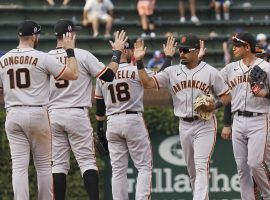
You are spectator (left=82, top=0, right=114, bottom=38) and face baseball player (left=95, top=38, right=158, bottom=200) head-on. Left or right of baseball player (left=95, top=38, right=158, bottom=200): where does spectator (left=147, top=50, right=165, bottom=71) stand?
left

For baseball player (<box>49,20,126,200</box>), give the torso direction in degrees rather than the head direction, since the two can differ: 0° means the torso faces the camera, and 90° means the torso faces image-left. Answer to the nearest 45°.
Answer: approximately 225°

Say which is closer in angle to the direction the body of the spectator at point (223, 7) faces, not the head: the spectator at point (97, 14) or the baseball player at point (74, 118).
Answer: the baseball player

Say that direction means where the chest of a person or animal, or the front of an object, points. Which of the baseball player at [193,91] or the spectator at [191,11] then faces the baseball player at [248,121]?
the spectator

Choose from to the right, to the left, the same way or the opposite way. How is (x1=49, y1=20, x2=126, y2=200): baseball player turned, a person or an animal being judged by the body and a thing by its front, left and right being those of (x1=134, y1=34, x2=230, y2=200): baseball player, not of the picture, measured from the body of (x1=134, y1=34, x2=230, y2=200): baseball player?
the opposite way

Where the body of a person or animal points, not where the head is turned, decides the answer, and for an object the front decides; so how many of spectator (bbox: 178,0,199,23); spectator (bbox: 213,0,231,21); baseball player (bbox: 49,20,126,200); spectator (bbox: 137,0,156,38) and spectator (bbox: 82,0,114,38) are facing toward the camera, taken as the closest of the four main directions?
4

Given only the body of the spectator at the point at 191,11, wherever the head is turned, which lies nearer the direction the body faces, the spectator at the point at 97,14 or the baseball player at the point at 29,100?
the baseball player

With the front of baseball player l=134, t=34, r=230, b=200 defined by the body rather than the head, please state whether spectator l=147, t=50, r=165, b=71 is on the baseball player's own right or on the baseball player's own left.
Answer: on the baseball player's own right

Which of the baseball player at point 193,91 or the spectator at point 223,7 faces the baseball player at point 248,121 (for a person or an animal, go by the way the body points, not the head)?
the spectator
